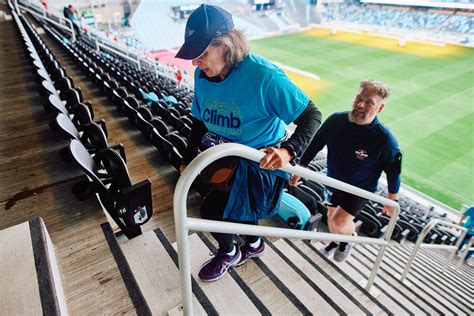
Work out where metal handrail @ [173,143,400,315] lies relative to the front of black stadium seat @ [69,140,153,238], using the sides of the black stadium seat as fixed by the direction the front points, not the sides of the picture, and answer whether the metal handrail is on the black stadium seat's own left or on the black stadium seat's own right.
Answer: on the black stadium seat's own right

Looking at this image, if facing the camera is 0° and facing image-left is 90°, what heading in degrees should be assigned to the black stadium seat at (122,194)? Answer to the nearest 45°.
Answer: approximately 270°
